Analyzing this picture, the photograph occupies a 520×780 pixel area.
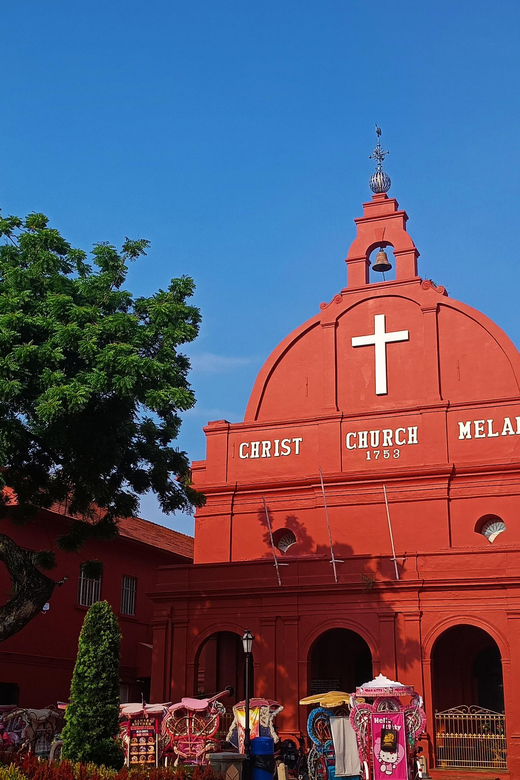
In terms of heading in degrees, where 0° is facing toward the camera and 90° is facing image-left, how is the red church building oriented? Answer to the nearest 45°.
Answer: approximately 0°

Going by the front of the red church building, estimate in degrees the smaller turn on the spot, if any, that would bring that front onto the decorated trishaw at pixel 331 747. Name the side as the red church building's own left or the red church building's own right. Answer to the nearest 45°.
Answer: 0° — it already faces it

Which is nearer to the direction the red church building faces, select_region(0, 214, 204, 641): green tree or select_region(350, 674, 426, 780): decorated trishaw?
the decorated trishaw
